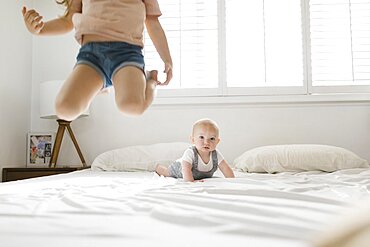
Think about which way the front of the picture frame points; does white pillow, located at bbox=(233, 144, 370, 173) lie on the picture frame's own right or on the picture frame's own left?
on the picture frame's own left

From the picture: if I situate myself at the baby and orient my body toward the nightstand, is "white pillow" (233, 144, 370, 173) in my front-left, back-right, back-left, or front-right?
back-right

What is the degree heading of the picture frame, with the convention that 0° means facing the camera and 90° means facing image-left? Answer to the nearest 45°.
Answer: approximately 0°
